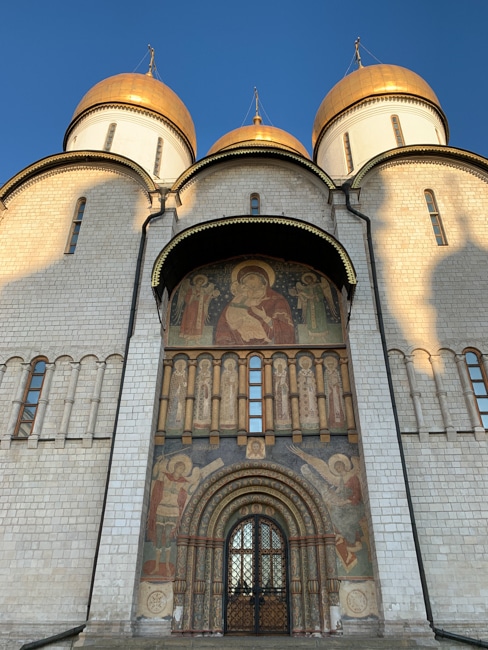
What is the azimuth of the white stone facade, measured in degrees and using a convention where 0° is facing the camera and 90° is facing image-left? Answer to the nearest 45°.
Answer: approximately 0°
